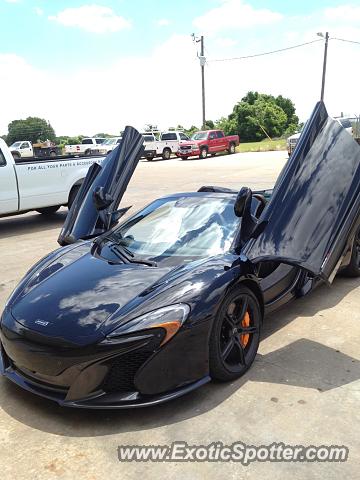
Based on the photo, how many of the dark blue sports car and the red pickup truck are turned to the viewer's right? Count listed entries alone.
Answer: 0

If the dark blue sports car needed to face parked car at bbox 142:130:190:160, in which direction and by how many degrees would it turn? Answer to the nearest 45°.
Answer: approximately 135° to its right

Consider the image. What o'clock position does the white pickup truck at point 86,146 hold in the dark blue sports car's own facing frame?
The white pickup truck is roughly at 4 o'clock from the dark blue sports car.

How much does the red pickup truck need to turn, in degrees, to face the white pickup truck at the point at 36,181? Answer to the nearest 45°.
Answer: approximately 45° to its left

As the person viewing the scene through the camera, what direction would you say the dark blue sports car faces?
facing the viewer and to the left of the viewer

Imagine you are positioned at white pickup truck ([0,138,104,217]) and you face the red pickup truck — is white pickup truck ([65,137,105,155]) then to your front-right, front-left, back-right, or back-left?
front-left

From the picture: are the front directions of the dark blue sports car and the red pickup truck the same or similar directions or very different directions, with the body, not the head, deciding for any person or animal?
same or similar directions

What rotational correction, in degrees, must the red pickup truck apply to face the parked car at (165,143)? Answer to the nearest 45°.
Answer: approximately 45° to its right
